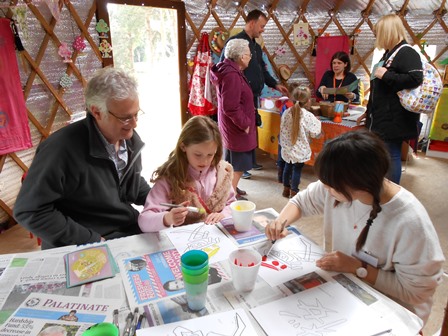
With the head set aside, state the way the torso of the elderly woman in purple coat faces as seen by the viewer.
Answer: to the viewer's right

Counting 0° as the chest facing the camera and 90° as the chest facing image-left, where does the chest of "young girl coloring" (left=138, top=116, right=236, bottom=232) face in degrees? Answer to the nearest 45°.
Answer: approximately 315°

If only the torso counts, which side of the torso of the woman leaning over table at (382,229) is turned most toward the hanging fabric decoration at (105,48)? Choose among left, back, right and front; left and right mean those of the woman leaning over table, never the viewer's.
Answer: right

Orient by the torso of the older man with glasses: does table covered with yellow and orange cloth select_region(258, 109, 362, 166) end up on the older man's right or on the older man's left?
on the older man's left

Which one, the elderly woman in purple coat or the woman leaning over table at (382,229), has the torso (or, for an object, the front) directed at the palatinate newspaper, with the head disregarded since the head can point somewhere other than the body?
the woman leaning over table

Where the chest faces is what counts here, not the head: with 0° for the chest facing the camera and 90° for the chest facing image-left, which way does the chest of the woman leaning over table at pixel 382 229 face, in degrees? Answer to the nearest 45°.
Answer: approximately 45°

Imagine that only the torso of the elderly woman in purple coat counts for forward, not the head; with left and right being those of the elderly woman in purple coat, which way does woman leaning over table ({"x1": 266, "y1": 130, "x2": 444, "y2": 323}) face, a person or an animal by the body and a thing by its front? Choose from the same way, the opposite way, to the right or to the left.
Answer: the opposite way

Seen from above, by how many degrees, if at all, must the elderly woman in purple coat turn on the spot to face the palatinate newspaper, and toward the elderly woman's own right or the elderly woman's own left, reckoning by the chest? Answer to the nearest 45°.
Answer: approximately 90° to the elderly woman's own right

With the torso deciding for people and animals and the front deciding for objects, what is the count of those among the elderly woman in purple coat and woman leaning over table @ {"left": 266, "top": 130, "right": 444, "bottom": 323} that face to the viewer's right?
1

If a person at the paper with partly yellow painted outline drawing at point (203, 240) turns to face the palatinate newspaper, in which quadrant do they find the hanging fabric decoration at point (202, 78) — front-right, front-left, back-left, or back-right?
back-right
